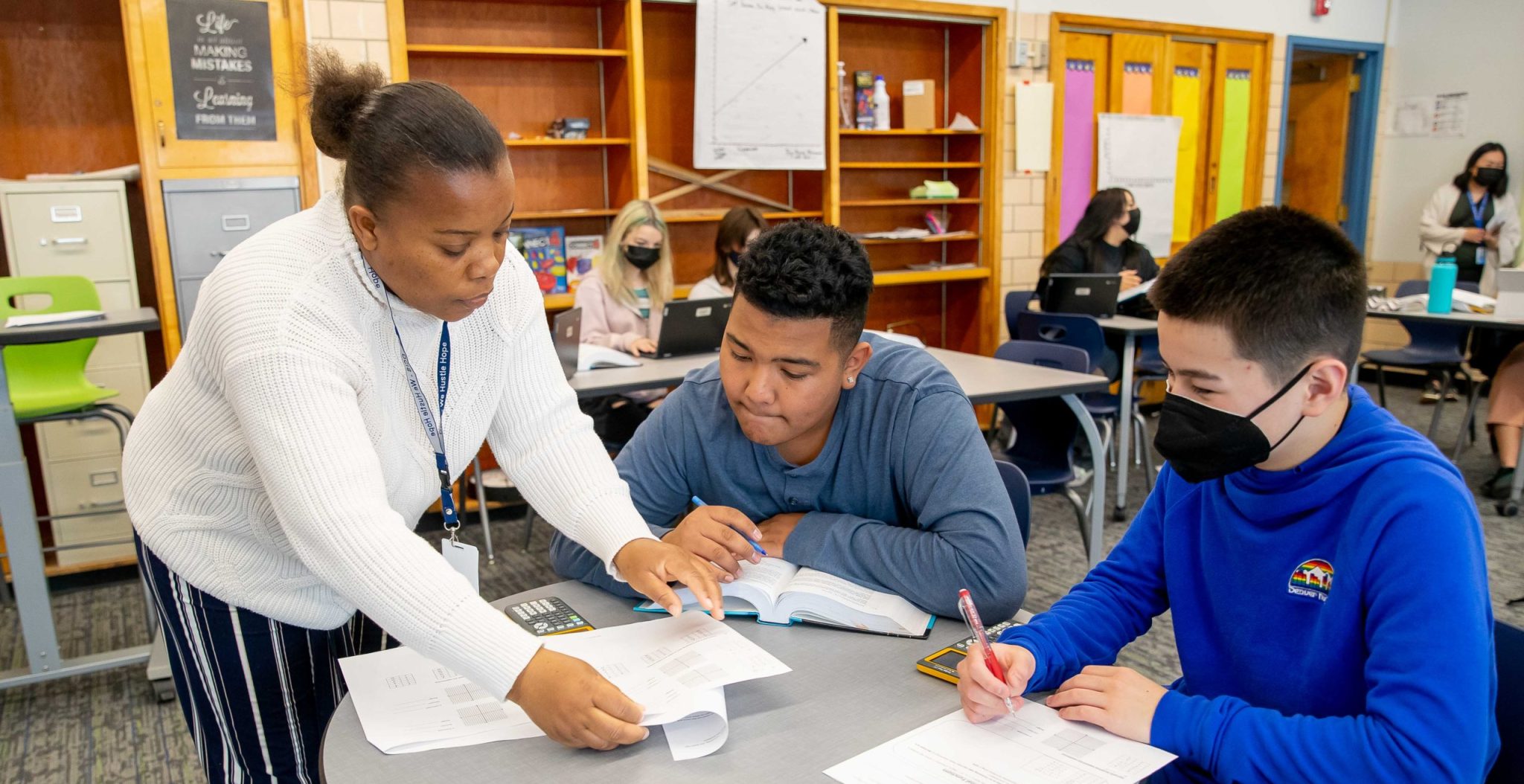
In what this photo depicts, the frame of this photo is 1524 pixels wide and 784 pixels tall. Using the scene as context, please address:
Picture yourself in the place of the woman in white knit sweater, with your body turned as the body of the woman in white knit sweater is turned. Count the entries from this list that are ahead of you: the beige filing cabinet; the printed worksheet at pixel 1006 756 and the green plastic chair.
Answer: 1

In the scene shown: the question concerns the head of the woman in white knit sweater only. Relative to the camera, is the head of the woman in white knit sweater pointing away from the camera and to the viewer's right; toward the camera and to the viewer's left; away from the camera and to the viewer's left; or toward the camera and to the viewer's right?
toward the camera and to the viewer's right

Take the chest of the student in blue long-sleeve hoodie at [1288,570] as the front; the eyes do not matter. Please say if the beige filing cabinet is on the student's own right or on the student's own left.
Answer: on the student's own right

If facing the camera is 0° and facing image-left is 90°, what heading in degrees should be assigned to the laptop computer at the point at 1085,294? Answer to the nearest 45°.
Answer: approximately 180°

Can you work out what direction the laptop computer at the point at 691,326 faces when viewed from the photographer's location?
facing away from the viewer

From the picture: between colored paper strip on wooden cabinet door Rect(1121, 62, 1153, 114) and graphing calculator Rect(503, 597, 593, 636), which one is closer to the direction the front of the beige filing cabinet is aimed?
the graphing calculator

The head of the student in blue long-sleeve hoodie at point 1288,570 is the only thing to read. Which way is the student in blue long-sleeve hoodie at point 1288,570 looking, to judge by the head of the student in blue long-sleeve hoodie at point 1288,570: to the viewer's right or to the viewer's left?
to the viewer's left

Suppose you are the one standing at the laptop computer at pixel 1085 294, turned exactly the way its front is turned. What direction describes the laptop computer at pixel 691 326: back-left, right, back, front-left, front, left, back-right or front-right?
back-left

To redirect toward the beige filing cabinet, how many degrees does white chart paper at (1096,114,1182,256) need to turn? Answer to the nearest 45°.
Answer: approximately 45° to its right

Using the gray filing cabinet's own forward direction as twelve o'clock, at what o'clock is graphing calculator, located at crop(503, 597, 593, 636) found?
The graphing calculator is roughly at 12 o'clock from the gray filing cabinet.

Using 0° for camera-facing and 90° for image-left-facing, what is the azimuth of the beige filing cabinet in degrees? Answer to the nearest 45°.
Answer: approximately 0°

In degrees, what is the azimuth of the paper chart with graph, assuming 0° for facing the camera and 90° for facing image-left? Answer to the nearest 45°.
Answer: approximately 0°

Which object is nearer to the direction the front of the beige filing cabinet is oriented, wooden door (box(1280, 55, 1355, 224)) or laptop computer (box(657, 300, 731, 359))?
the laptop computer

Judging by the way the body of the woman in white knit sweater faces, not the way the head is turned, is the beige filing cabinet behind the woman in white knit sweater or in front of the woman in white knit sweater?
behind

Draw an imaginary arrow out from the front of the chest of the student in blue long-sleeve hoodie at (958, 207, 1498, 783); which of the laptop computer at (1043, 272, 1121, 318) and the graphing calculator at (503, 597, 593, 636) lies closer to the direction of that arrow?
the graphing calculator

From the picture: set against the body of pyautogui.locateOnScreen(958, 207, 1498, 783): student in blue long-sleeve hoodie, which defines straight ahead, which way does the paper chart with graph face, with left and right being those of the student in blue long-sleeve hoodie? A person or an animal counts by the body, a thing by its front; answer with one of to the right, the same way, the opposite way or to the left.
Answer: to the left

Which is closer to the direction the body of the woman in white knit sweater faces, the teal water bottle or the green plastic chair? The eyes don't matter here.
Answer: the teal water bottle

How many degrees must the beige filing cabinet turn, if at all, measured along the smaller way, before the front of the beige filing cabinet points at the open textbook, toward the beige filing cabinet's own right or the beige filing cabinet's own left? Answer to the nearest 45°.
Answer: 0° — it already faces it
